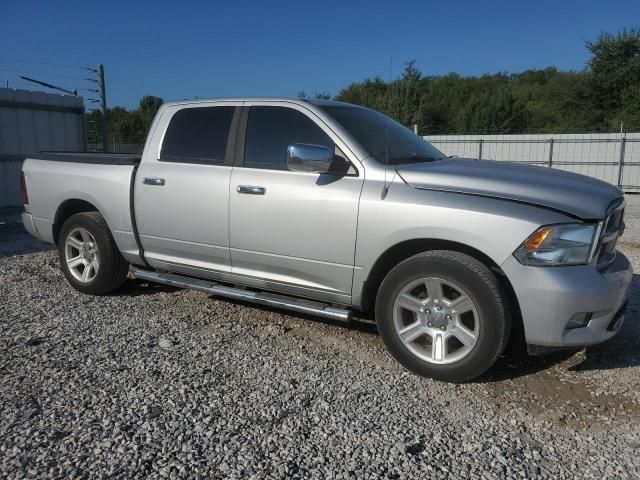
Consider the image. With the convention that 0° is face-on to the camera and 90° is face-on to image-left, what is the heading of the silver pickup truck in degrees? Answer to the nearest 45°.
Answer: approximately 315°

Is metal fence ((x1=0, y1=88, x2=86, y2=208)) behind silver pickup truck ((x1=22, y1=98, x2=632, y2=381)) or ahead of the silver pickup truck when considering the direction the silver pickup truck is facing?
behind

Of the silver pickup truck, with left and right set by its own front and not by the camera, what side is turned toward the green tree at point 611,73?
left

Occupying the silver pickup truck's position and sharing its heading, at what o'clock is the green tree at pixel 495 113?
The green tree is roughly at 8 o'clock from the silver pickup truck.

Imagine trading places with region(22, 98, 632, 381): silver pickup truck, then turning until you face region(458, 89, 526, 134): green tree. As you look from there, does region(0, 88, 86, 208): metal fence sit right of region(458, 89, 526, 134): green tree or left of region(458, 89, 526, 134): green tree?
left
